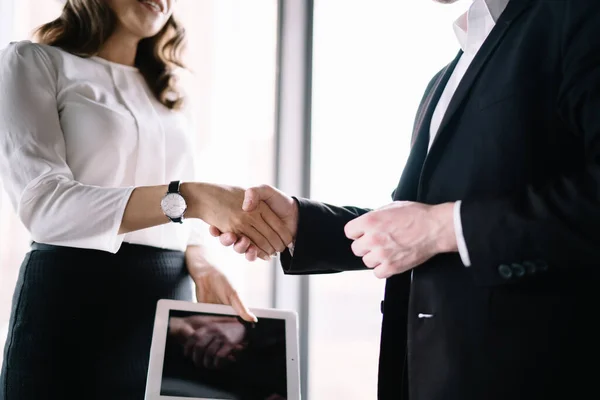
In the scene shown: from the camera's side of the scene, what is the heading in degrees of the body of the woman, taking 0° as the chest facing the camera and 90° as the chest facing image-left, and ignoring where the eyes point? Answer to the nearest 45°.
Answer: approximately 315°

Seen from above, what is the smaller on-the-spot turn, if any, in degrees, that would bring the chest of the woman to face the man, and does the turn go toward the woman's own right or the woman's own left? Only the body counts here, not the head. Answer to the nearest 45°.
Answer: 0° — they already face them

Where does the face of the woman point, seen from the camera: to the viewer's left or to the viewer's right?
to the viewer's right
